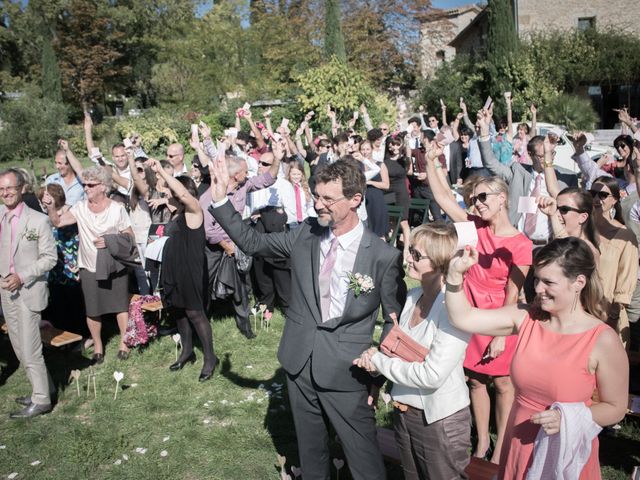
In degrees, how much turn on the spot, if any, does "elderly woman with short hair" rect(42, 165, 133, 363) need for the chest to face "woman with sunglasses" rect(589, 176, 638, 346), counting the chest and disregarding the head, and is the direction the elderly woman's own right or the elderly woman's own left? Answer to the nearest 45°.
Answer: approximately 45° to the elderly woman's own left

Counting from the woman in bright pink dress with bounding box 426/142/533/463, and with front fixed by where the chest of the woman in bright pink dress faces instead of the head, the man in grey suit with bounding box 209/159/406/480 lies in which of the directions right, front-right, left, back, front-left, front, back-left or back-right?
front

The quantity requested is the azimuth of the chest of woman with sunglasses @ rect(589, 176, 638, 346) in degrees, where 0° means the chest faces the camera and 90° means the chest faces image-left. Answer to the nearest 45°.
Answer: approximately 45°

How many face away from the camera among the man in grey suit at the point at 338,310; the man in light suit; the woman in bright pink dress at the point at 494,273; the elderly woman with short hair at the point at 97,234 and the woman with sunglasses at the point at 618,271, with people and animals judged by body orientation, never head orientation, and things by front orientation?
0

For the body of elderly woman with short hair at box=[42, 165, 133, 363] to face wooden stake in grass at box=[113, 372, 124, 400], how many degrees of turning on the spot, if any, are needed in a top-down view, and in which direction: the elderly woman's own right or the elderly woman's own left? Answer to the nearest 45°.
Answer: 0° — they already face it

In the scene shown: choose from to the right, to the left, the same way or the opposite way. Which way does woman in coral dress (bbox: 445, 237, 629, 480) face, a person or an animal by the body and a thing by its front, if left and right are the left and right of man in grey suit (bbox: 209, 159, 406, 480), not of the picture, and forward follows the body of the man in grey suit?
the same way

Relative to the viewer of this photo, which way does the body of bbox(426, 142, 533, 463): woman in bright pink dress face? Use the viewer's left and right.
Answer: facing the viewer and to the left of the viewer

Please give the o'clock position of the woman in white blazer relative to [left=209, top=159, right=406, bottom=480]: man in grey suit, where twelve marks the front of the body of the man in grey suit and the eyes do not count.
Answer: The woman in white blazer is roughly at 9 o'clock from the man in grey suit.

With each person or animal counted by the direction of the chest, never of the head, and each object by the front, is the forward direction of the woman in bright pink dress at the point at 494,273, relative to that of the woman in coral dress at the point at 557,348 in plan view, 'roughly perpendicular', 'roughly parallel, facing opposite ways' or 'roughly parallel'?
roughly parallel

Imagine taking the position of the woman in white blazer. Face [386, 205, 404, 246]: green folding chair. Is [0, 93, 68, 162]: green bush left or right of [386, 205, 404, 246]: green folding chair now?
left

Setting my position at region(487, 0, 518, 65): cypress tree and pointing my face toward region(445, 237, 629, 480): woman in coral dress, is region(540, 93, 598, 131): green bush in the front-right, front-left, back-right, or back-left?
front-left

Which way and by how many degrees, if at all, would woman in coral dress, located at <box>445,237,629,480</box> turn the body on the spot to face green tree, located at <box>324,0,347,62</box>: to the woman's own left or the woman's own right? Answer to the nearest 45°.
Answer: approximately 135° to the woman's own right

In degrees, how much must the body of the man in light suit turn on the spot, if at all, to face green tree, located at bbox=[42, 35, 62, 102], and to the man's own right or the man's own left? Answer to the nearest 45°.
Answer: approximately 135° to the man's own right

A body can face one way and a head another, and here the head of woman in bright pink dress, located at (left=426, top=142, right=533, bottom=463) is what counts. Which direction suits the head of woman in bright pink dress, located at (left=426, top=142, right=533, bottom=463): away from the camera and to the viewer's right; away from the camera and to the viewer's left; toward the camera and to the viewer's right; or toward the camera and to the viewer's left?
toward the camera and to the viewer's left

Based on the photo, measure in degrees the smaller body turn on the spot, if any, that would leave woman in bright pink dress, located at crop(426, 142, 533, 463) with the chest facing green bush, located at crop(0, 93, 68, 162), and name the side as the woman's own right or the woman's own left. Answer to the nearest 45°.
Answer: approximately 90° to the woman's own right

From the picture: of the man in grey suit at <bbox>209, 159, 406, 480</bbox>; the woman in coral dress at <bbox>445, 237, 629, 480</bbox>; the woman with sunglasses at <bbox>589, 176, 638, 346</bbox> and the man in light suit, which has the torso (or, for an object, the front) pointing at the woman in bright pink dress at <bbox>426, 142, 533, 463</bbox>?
the woman with sunglasses
